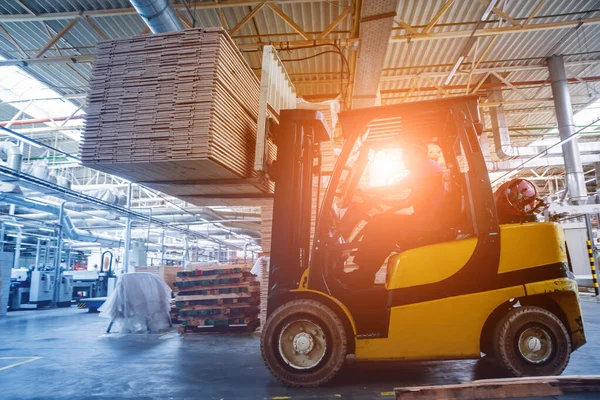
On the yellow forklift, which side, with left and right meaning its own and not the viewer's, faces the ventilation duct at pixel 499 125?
right

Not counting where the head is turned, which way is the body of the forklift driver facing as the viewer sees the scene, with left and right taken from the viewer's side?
facing to the left of the viewer

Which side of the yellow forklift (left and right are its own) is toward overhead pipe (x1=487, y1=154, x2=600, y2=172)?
right

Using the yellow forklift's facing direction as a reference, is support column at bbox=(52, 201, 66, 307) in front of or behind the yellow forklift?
in front

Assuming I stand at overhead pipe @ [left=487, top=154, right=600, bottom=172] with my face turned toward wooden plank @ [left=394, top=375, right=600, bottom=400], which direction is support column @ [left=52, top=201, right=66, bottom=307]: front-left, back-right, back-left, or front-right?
front-right

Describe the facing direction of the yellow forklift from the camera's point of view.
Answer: facing to the left of the viewer

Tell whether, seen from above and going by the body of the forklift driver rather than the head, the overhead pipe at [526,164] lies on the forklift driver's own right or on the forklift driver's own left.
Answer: on the forklift driver's own right

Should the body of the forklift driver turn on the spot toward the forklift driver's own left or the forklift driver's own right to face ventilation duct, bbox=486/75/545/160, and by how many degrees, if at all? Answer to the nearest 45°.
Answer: approximately 90° to the forklift driver's own right

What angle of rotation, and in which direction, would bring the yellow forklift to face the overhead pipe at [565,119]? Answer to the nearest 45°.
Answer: approximately 135° to its right

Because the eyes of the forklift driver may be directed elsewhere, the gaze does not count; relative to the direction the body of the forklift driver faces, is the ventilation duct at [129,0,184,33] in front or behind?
in front
